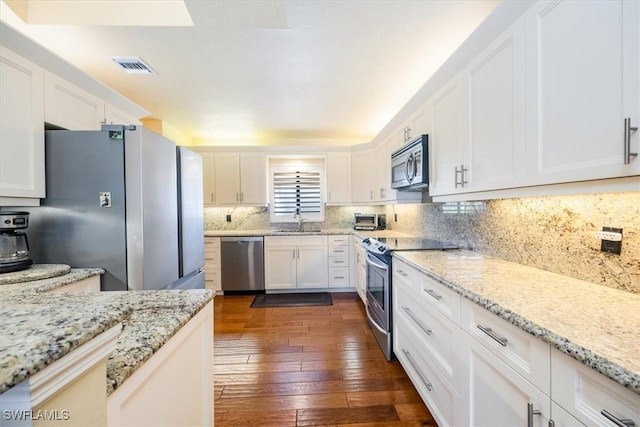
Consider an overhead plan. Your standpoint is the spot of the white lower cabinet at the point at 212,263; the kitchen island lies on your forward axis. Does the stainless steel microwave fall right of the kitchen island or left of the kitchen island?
left

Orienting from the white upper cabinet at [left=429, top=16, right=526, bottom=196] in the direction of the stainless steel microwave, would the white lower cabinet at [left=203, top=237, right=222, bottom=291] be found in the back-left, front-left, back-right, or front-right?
front-left

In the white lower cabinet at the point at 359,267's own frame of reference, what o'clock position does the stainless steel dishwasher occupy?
The stainless steel dishwasher is roughly at 12 o'clock from the white lower cabinet.

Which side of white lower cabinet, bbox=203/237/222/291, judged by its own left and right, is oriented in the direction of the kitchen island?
front

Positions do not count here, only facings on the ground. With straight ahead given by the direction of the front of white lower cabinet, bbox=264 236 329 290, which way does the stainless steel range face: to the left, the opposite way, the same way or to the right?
to the right

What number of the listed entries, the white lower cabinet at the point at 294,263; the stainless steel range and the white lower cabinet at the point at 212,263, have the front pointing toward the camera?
2

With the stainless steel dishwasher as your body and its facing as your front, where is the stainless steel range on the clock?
The stainless steel range is roughly at 11 o'clock from the stainless steel dishwasher.

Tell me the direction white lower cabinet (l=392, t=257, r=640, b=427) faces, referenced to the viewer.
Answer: facing the viewer and to the left of the viewer

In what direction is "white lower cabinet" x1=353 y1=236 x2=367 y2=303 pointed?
to the viewer's left

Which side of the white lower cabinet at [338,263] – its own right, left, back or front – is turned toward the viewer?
front

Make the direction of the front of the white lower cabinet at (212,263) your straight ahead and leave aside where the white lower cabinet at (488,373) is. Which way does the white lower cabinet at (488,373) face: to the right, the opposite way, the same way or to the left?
to the right

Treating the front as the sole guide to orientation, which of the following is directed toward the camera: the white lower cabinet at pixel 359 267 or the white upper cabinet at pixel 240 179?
the white upper cabinet

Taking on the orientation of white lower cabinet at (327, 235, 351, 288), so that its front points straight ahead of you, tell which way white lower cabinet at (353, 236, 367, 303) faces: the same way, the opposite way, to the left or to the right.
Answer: to the right

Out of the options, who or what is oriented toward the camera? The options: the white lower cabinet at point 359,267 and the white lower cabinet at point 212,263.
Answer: the white lower cabinet at point 212,263

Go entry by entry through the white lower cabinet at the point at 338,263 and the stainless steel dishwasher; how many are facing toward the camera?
2

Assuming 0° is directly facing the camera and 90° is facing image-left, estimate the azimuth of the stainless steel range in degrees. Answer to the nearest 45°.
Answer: approximately 90°

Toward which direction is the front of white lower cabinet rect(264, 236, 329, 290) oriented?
toward the camera
